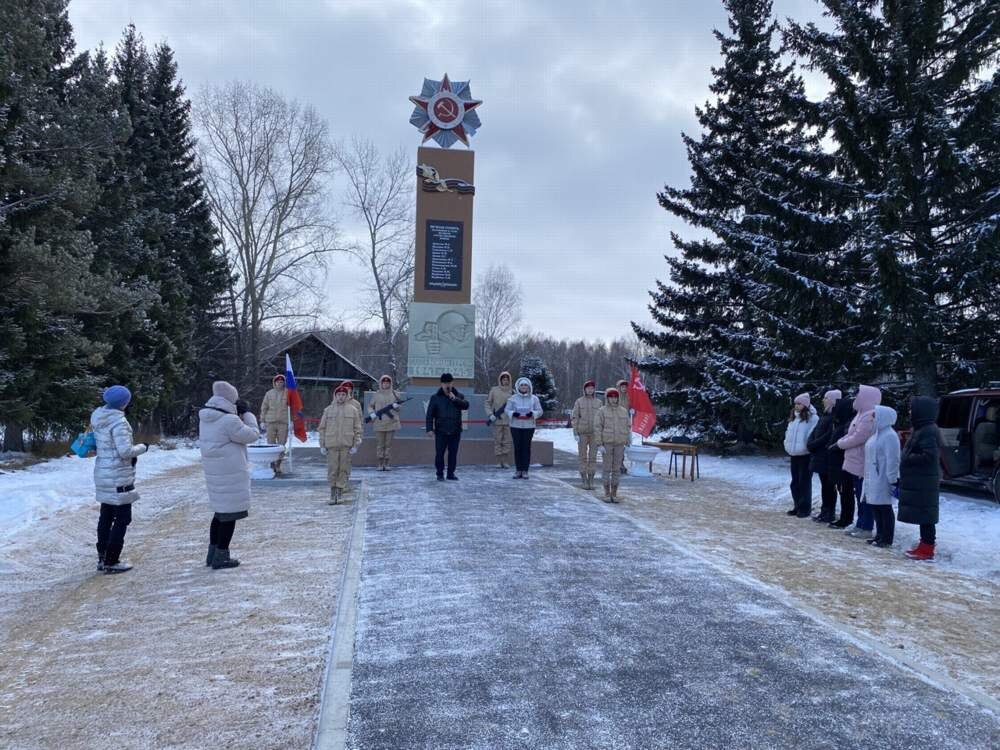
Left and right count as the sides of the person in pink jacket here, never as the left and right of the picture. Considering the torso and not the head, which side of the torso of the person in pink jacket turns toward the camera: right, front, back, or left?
left

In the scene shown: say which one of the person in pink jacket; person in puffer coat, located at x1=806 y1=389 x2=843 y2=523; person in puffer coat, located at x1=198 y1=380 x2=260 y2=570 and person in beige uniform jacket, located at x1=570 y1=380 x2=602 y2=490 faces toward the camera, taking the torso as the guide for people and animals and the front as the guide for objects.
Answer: person in beige uniform jacket, located at x1=570 y1=380 x2=602 y2=490

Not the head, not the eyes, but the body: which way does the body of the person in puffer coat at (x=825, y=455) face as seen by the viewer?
to the viewer's left

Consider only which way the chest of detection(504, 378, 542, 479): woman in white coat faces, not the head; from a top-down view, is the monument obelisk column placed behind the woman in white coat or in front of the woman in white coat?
behind

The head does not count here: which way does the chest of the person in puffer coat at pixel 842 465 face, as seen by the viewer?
to the viewer's left

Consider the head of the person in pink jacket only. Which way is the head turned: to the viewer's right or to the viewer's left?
to the viewer's left

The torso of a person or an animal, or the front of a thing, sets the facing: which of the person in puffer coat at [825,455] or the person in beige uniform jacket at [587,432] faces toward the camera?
the person in beige uniform jacket at [587,432]

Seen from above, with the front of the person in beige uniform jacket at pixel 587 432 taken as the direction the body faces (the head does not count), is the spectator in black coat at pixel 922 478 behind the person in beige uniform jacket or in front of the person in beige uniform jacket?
in front

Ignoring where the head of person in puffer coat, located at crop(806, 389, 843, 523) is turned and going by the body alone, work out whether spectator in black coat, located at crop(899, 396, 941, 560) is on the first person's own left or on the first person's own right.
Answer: on the first person's own left

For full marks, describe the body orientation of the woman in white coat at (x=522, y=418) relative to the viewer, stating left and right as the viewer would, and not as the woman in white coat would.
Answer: facing the viewer

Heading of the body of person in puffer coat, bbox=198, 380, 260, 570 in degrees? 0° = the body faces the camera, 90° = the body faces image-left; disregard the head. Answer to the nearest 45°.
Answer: approximately 225°

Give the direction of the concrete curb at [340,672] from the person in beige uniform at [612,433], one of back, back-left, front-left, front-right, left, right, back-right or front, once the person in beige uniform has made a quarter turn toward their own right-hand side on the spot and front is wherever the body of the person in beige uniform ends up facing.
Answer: left

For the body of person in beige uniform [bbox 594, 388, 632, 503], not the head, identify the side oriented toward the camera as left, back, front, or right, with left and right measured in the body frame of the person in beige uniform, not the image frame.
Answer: front

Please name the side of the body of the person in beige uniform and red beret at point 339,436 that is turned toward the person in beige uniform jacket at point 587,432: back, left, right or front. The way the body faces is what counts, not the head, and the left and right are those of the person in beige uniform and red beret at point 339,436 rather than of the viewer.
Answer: left

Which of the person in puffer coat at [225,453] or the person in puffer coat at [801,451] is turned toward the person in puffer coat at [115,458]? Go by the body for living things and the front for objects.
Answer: the person in puffer coat at [801,451]

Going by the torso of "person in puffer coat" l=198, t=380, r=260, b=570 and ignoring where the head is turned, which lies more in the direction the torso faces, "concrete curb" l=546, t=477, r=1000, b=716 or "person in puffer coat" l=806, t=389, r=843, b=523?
the person in puffer coat
